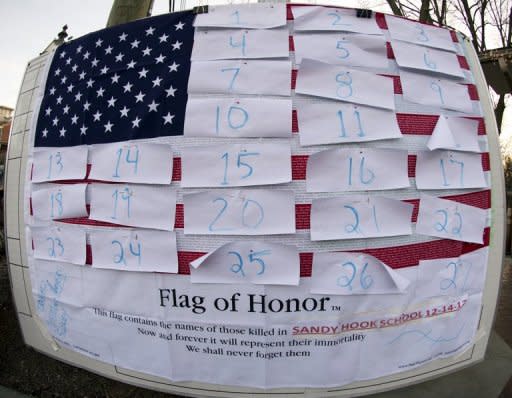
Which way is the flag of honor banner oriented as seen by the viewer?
toward the camera
